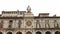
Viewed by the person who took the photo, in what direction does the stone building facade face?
facing the viewer
